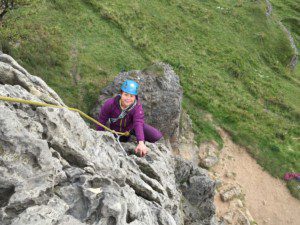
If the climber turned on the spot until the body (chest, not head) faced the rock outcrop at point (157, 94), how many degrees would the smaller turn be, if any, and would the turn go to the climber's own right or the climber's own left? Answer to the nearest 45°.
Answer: approximately 180°

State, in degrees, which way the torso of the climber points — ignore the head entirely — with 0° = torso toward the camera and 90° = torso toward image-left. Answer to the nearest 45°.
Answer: approximately 0°

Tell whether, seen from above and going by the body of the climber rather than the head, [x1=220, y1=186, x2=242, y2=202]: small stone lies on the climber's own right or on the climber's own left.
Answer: on the climber's own left

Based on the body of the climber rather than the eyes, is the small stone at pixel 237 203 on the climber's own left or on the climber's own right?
on the climber's own left
